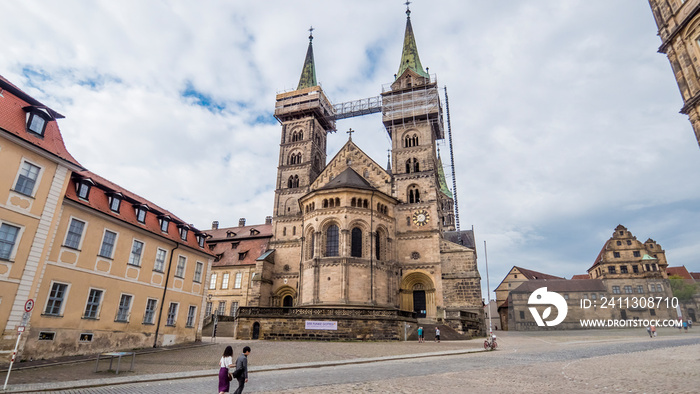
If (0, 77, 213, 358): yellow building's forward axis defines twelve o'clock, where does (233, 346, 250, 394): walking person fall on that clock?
The walking person is roughly at 1 o'clock from the yellow building.

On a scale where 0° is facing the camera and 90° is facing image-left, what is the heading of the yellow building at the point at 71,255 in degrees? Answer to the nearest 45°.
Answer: approximately 315°

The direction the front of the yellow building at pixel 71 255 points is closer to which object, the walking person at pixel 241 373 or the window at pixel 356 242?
the walking person

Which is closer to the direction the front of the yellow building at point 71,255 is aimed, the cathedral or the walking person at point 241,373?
the walking person

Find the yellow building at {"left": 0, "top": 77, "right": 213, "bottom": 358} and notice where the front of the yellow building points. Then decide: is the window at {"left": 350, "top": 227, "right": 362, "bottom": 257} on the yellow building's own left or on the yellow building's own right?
on the yellow building's own left
